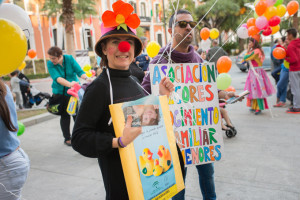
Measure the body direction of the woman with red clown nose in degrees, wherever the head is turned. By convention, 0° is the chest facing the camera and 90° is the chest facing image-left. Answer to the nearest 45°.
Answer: approximately 315°
